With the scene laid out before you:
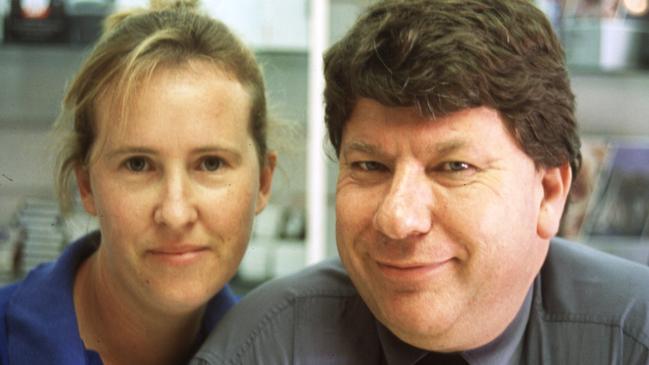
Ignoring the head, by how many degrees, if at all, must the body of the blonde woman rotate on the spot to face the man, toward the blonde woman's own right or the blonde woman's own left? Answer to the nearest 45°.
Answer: approximately 45° to the blonde woman's own left

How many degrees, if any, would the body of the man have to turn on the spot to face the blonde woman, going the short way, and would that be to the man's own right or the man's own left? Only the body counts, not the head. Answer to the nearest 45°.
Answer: approximately 90° to the man's own right

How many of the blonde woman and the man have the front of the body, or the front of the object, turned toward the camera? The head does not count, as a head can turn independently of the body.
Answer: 2

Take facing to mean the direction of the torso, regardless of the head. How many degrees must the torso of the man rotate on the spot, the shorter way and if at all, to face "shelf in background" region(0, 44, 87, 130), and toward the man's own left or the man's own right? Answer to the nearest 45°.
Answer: approximately 135° to the man's own right

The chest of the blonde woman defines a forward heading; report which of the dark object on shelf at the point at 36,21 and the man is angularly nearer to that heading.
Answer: the man

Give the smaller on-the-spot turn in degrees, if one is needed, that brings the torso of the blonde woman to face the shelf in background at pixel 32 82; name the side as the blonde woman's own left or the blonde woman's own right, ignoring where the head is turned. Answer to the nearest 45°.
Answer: approximately 180°

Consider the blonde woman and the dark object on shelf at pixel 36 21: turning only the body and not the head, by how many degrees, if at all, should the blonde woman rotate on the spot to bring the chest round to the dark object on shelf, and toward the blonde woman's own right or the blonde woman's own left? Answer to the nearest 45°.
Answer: approximately 180°

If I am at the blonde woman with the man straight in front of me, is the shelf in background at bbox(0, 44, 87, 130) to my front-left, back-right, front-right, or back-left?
back-left

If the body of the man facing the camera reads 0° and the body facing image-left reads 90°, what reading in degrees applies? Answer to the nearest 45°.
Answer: approximately 0°
